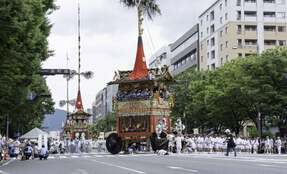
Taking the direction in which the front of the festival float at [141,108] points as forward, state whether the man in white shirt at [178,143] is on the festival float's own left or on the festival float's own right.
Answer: on the festival float's own left

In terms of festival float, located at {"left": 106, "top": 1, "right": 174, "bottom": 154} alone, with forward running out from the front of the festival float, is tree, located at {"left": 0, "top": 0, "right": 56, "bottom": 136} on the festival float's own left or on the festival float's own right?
on the festival float's own right

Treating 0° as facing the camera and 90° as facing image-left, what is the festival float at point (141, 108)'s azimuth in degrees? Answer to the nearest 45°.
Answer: approximately 315°
